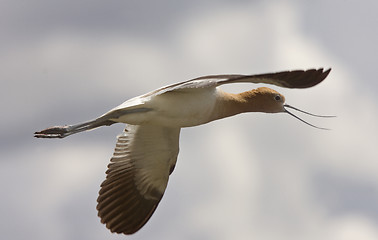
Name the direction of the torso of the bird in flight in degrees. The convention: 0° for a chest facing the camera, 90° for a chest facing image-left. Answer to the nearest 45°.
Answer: approximately 270°
